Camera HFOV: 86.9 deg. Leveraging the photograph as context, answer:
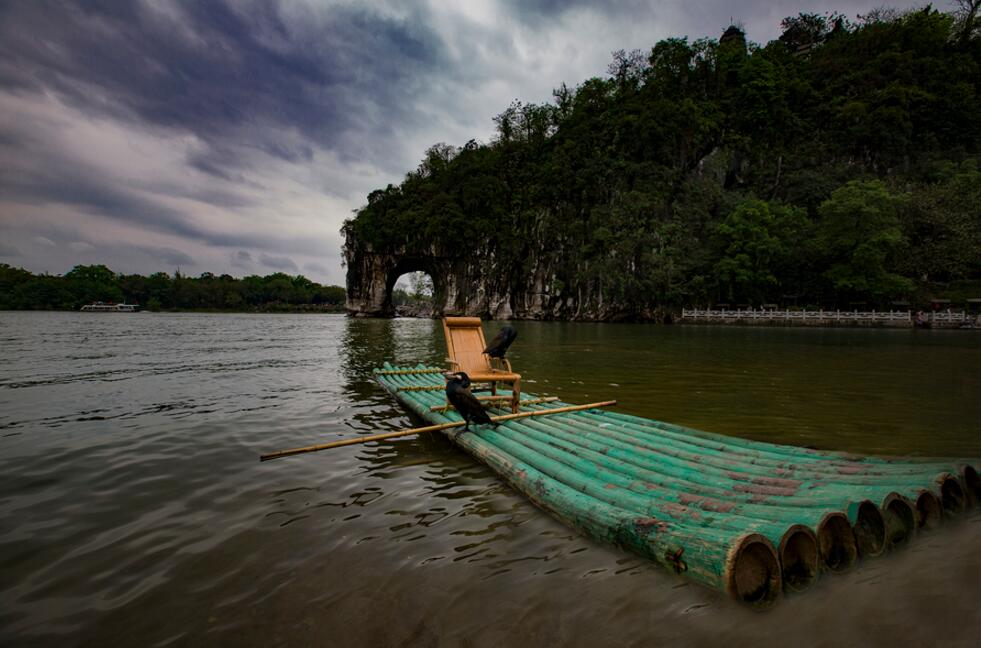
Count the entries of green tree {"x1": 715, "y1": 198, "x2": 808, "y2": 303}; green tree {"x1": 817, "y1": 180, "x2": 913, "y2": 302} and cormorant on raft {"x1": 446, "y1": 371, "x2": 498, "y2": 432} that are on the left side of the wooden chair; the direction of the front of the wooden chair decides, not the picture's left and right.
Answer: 2

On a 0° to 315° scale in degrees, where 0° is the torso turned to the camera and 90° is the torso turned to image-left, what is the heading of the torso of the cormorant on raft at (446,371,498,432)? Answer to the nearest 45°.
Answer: approximately 90°

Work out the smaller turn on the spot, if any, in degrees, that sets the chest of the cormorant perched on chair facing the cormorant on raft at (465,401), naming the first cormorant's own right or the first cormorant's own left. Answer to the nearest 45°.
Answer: approximately 90° to the first cormorant's own right

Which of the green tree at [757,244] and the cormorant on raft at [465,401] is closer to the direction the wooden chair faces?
the cormorant on raft

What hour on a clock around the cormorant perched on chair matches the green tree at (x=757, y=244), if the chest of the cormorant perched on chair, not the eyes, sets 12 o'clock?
The green tree is roughly at 10 o'clock from the cormorant perched on chair.

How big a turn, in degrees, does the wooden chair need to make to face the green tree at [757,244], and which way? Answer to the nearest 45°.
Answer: approximately 90° to its left

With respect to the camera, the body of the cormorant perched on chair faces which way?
to the viewer's right

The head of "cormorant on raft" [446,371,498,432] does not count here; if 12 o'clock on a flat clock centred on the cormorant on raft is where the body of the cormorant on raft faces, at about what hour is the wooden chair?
The wooden chair is roughly at 3 o'clock from the cormorant on raft.
